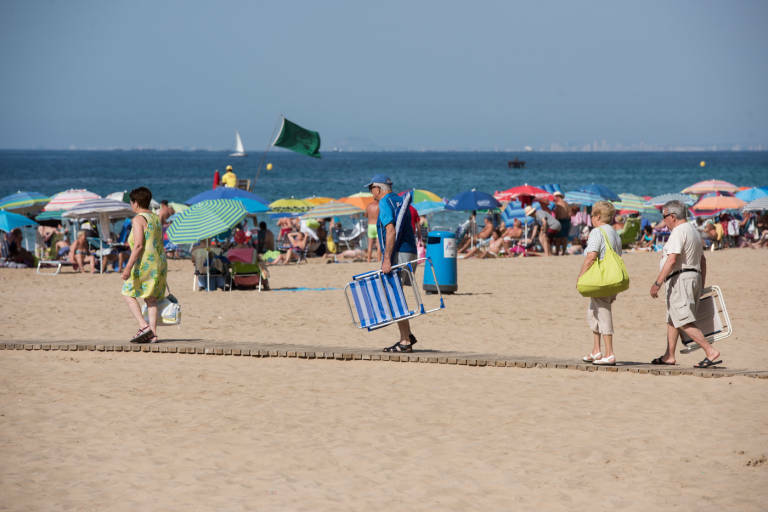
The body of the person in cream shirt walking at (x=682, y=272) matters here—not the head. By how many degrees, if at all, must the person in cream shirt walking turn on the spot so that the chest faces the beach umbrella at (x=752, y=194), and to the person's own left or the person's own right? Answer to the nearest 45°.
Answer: approximately 90° to the person's own right

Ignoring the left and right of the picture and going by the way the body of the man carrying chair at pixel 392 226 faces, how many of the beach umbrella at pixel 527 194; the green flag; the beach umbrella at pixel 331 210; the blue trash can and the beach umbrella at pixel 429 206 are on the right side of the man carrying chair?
5

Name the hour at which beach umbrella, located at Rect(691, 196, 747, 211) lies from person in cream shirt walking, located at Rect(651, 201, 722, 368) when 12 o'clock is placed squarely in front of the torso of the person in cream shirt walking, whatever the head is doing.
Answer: The beach umbrella is roughly at 3 o'clock from the person in cream shirt walking.

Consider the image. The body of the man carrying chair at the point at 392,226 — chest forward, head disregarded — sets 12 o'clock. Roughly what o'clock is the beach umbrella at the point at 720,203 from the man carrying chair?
The beach umbrella is roughly at 4 o'clock from the man carrying chair.

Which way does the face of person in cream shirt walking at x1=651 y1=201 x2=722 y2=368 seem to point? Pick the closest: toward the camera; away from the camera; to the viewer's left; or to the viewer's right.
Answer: to the viewer's left

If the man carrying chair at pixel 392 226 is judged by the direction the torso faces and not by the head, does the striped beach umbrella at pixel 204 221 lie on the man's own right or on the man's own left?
on the man's own right

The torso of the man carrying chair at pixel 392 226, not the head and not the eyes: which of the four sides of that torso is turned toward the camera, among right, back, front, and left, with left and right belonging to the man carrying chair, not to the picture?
left

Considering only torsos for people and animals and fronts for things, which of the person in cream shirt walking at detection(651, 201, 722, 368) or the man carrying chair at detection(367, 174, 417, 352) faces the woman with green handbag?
the person in cream shirt walking

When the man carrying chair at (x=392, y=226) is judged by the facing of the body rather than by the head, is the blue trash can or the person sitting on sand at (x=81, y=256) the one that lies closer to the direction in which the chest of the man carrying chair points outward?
the person sitting on sand

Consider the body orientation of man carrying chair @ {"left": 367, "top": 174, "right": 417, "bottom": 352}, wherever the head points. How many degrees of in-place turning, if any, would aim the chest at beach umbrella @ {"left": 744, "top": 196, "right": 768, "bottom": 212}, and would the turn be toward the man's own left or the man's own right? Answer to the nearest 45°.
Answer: approximately 135° to the man's own right

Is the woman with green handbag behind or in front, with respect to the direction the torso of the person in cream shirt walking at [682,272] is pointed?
in front

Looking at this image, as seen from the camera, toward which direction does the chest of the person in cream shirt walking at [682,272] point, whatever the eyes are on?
to the viewer's left

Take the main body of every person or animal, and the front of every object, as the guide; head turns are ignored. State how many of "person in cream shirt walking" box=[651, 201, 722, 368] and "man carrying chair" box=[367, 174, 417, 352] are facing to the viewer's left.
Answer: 2

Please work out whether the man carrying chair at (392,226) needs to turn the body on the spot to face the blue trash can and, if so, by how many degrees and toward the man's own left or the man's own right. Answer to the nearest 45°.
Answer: approximately 90° to the man's own right
